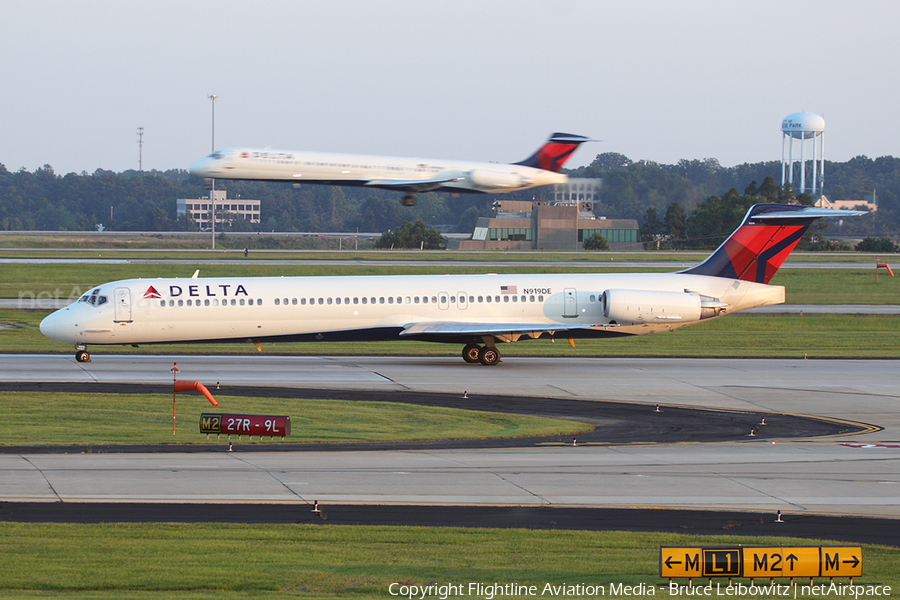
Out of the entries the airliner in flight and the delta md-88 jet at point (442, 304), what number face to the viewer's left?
2

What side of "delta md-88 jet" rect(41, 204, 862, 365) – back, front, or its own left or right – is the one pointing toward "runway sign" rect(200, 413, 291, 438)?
left

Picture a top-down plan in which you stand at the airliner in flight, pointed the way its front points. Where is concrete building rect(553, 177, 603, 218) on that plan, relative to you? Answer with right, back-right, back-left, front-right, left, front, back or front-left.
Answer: back-right

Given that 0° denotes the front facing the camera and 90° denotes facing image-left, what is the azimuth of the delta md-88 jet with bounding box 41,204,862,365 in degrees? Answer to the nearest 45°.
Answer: approximately 90°

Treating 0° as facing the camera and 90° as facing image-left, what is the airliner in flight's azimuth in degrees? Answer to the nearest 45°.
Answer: approximately 90°
